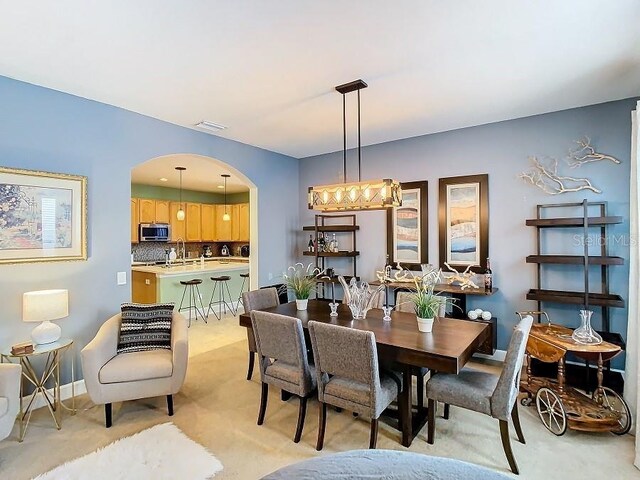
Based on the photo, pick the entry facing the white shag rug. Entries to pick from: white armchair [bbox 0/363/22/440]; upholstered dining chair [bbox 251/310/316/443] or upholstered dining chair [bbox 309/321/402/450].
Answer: the white armchair

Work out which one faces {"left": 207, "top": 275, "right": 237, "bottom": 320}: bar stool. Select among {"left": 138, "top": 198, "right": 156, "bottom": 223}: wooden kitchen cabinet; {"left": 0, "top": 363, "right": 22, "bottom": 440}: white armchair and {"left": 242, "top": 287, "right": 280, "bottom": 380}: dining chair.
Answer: the wooden kitchen cabinet

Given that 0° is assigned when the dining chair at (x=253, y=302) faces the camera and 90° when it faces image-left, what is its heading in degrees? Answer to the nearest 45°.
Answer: approximately 315°

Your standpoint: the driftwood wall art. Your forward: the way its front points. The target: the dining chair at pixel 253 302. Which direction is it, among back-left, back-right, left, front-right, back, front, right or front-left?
front-right

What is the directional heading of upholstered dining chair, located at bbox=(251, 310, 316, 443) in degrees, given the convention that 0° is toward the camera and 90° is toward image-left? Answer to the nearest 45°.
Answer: approximately 225°

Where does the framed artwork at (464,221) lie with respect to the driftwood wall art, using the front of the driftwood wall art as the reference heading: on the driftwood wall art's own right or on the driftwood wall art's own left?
on the driftwood wall art's own right

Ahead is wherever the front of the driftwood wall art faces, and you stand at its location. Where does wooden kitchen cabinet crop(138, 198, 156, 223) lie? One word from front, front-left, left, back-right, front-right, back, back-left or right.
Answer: right

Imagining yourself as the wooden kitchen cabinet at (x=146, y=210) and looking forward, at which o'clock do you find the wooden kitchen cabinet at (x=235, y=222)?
the wooden kitchen cabinet at (x=235, y=222) is roughly at 10 o'clock from the wooden kitchen cabinet at (x=146, y=210).

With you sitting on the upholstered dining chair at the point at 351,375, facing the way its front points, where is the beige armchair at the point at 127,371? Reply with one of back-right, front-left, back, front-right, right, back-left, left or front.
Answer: back-left

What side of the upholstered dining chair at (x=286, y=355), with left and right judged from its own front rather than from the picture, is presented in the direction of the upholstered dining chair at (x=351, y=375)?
right
